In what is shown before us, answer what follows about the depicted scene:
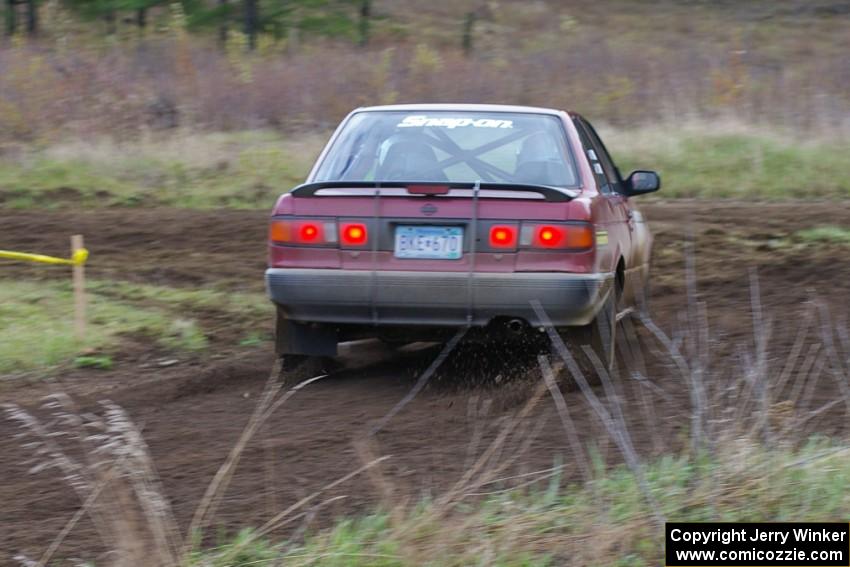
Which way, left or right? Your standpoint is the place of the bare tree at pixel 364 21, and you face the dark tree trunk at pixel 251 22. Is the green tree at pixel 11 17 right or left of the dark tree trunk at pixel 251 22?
right

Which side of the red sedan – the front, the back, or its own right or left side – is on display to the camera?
back

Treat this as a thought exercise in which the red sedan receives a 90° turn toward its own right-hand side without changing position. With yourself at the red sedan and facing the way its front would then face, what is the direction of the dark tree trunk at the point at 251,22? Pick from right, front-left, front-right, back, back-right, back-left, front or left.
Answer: left

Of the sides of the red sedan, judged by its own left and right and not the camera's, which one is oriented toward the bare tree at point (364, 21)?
front

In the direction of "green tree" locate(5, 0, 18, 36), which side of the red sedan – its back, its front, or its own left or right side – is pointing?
front

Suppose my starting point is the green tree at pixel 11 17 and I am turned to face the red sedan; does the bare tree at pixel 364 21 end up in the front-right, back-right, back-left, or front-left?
front-left
